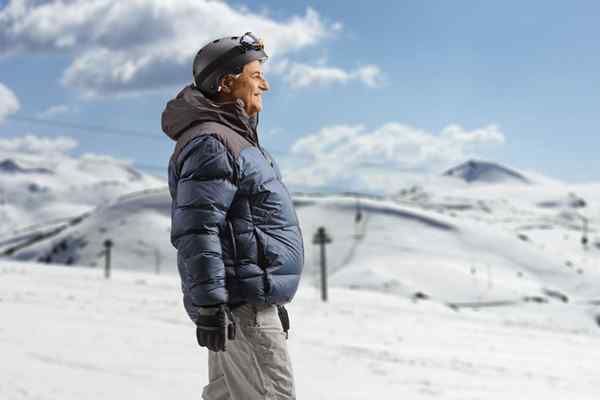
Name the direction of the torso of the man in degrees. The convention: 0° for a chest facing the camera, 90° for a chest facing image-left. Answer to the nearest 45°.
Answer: approximately 270°

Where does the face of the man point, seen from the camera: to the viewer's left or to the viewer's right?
to the viewer's right
